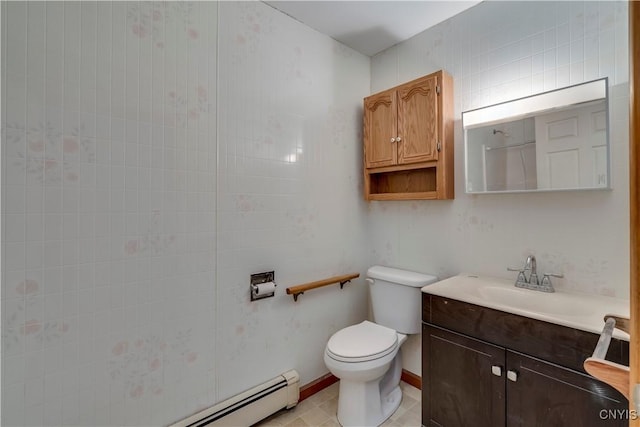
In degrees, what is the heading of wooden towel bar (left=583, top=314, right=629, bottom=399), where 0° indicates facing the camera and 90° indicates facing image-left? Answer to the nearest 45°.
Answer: approximately 90°

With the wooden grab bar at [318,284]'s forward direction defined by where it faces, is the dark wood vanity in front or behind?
in front

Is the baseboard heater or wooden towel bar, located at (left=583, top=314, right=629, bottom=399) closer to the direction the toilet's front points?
the baseboard heater

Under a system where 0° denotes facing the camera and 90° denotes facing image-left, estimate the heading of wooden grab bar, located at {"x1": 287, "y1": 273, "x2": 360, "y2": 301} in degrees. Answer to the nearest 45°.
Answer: approximately 315°

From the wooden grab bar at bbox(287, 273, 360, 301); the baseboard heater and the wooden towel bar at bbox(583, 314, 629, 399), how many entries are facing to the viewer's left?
1

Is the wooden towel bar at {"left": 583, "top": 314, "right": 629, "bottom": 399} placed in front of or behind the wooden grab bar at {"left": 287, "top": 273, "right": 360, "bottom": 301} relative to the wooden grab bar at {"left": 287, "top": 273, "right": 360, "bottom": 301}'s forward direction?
in front

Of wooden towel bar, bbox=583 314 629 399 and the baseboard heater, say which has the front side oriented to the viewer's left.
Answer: the wooden towel bar

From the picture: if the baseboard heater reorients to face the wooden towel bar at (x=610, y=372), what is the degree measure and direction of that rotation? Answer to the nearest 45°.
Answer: approximately 45° to its right

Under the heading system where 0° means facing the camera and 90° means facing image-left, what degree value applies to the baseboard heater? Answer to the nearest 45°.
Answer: approximately 315°

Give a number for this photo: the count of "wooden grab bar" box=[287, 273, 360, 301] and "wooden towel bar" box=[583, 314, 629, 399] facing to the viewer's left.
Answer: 1

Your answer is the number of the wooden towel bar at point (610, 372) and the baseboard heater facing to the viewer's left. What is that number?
1

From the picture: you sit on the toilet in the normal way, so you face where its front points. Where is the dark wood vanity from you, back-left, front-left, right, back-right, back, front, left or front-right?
left

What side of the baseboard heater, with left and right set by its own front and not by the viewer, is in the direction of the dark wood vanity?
front

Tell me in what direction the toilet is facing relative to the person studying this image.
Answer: facing the viewer and to the left of the viewer

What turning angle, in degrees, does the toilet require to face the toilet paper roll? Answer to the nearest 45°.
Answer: approximately 45° to its right

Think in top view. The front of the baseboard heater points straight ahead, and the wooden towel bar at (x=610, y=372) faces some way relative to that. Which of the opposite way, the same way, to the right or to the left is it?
the opposite way
